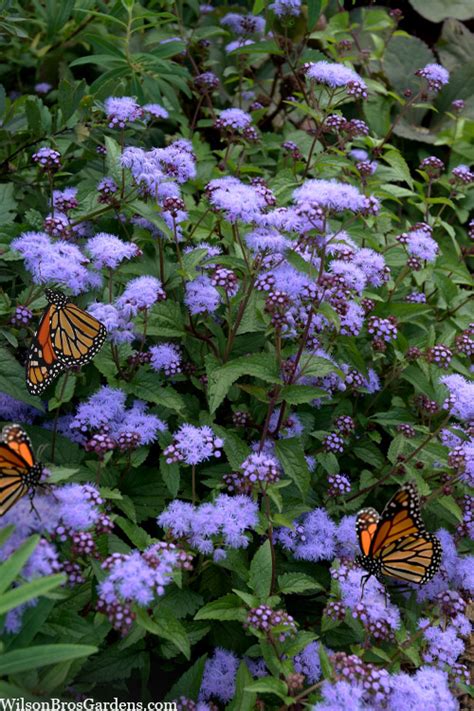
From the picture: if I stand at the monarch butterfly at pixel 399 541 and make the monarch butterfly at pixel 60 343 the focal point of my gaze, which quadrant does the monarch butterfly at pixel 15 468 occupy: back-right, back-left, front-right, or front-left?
front-left

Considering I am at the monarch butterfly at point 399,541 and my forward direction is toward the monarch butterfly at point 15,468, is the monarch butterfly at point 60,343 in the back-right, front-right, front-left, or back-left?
front-right

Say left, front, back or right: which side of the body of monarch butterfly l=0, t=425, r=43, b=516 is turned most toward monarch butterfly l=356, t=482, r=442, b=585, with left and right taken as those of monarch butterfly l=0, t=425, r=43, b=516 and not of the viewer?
front

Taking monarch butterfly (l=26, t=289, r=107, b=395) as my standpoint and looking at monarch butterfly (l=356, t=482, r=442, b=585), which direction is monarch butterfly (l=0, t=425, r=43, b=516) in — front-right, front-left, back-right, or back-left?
front-right

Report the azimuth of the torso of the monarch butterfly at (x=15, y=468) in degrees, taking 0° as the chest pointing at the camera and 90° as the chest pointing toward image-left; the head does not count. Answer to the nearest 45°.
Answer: approximately 270°
